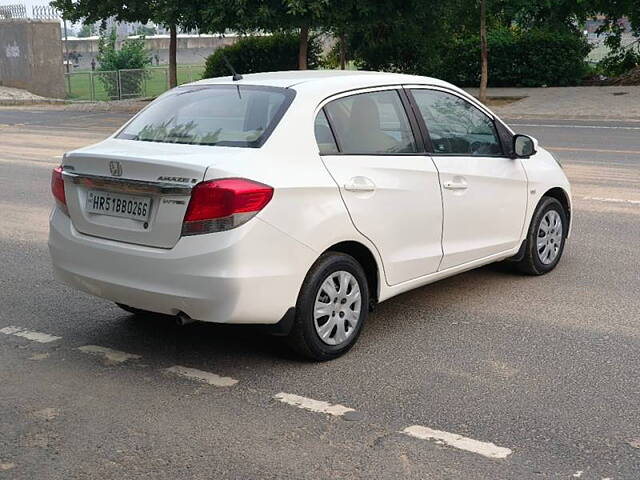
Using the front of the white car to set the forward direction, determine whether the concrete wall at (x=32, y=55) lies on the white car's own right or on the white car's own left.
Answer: on the white car's own left

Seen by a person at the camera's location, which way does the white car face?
facing away from the viewer and to the right of the viewer

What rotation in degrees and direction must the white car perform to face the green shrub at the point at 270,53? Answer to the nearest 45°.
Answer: approximately 45° to its left

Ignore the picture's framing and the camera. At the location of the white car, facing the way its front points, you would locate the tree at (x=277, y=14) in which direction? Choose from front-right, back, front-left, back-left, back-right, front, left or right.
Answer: front-left

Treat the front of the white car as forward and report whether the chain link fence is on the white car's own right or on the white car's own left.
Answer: on the white car's own left

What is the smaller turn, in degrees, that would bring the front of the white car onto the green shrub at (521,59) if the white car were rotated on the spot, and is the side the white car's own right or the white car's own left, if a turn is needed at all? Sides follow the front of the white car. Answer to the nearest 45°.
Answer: approximately 45° to the white car's own left
